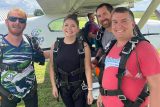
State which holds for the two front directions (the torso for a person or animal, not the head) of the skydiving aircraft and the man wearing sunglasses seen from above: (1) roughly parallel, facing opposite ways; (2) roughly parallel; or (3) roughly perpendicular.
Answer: roughly perpendicular

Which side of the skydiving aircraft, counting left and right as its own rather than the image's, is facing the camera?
right

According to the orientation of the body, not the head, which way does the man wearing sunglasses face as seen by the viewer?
toward the camera

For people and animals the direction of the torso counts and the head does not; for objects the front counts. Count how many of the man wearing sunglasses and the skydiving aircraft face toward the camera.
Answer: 1

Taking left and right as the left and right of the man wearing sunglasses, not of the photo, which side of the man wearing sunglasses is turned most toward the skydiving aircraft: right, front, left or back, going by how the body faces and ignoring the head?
back

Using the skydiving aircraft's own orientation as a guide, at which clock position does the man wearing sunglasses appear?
The man wearing sunglasses is roughly at 3 o'clock from the skydiving aircraft.
